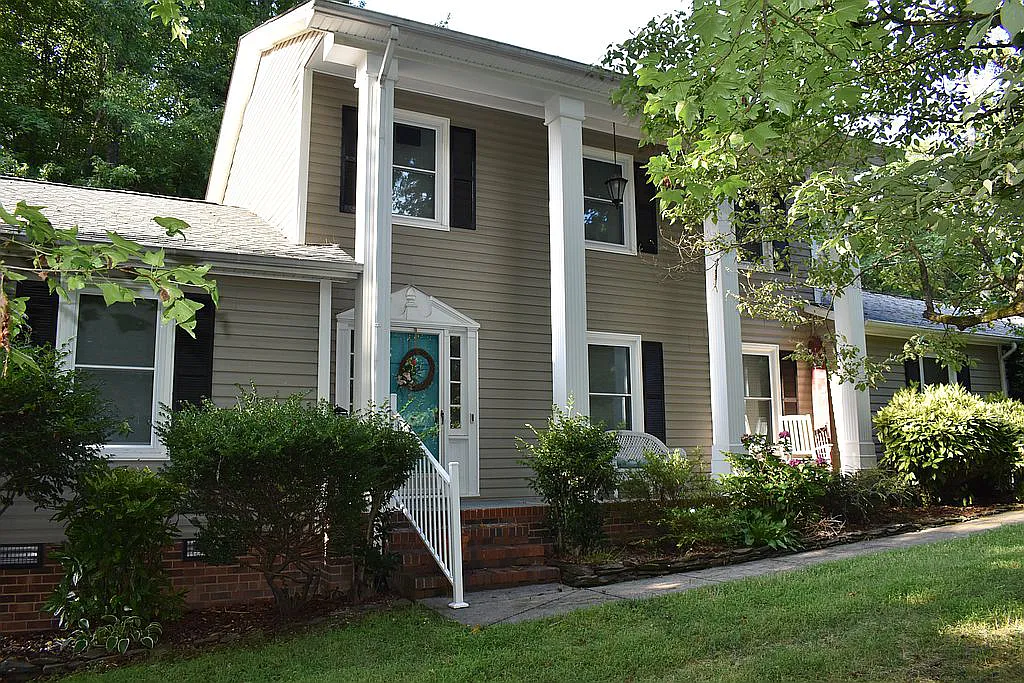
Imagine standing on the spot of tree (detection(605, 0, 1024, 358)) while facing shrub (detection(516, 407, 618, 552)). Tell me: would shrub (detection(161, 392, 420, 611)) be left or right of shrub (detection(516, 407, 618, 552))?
left

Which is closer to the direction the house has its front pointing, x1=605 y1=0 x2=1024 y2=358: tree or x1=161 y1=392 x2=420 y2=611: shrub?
the tree

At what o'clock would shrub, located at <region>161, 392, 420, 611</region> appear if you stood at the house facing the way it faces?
The shrub is roughly at 2 o'clock from the house.

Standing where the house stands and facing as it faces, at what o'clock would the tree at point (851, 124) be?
The tree is roughly at 12 o'clock from the house.

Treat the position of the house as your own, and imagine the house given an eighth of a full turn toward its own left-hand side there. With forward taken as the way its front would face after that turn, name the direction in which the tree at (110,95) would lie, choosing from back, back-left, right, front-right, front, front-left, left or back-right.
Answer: back-left

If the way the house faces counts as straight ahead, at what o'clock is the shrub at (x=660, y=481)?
The shrub is roughly at 11 o'clock from the house.

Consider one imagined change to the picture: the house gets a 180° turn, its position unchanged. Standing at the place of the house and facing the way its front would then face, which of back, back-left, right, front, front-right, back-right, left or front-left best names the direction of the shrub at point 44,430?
left

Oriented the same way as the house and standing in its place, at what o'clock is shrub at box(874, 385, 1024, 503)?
The shrub is roughly at 10 o'clock from the house.

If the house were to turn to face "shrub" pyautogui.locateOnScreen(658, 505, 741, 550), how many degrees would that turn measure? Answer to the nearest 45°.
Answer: approximately 45° to its left

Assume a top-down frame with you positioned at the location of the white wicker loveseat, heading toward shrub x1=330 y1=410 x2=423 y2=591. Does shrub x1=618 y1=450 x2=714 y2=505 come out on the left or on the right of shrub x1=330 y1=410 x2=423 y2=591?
left

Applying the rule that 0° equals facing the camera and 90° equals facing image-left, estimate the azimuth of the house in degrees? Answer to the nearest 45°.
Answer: approximately 315°

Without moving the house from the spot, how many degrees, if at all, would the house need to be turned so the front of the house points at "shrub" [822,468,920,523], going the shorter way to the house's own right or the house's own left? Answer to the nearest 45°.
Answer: approximately 45° to the house's own left
